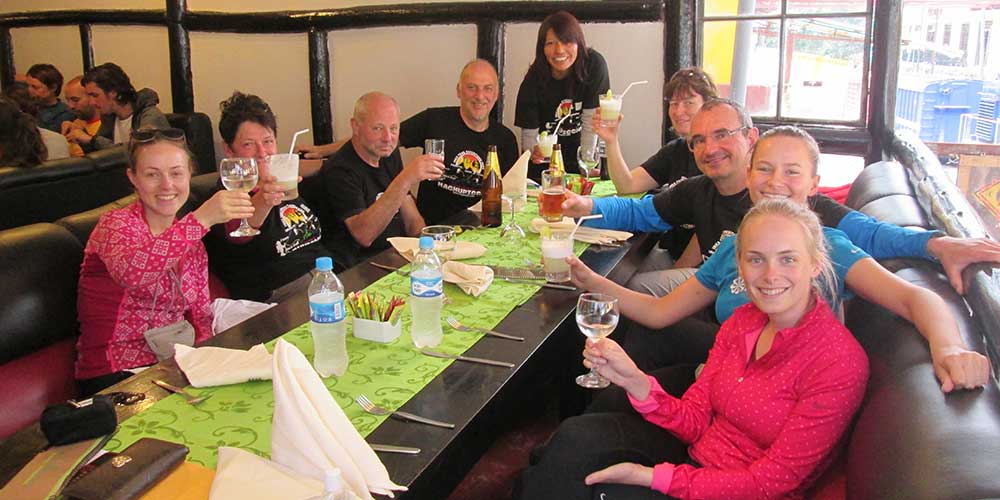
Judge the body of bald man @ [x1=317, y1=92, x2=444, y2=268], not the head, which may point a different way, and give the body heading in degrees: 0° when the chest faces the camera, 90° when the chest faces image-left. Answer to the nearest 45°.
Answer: approximately 315°

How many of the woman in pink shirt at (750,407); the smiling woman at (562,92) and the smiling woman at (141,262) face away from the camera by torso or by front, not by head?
0

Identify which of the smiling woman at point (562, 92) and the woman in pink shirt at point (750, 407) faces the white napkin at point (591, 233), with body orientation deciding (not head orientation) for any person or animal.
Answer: the smiling woman

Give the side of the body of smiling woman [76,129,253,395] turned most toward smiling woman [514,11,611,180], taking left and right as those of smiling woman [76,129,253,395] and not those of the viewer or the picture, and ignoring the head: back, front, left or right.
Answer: left

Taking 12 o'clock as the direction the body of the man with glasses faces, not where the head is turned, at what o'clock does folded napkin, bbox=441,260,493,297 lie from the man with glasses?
The folded napkin is roughly at 12 o'clock from the man with glasses.

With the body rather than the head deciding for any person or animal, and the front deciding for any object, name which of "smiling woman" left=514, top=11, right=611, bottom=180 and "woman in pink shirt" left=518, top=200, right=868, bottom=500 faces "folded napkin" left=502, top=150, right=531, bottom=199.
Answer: the smiling woman

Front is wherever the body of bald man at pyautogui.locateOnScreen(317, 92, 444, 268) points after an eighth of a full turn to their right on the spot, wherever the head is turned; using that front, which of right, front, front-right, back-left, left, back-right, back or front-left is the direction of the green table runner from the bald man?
front

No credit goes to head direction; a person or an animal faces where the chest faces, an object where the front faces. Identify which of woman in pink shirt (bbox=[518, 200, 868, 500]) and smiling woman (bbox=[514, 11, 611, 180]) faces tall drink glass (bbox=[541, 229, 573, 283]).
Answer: the smiling woman

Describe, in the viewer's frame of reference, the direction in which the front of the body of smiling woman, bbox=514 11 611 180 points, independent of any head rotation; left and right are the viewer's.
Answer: facing the viewer

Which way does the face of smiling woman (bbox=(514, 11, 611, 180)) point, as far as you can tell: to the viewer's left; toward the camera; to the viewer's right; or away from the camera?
toward the camera

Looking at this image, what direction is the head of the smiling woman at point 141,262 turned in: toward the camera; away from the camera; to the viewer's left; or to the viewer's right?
toward the camera

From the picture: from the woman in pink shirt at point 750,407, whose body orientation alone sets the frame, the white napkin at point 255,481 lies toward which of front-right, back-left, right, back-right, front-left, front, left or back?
front

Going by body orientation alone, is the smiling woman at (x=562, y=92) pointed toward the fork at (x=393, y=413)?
yes

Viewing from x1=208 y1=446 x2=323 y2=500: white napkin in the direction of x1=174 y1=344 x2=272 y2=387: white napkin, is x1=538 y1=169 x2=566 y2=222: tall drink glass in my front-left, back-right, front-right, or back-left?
front-right

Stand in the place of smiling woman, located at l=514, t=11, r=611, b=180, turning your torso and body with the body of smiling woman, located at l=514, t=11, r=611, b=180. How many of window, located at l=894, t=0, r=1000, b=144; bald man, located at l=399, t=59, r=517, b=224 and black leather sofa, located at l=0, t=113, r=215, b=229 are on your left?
1

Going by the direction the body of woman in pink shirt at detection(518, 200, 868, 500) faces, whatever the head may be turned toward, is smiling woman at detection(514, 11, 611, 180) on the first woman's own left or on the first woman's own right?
on the first woman's own right
